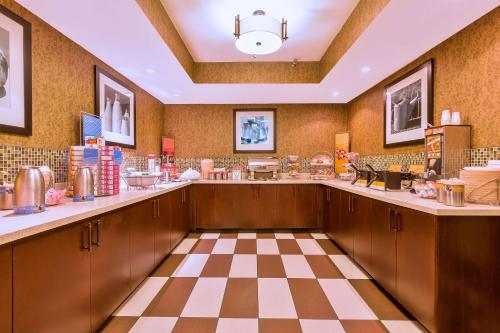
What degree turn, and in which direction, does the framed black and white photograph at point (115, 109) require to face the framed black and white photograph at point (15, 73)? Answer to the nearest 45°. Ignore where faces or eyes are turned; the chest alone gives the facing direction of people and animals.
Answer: approximately 90° to its right

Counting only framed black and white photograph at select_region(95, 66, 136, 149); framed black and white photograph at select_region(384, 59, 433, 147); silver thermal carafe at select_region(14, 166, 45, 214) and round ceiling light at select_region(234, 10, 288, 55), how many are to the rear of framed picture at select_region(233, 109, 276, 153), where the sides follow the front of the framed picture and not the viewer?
0

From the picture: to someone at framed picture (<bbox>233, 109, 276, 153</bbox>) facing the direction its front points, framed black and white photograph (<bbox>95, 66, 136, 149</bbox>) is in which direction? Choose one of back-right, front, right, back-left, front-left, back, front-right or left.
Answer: front-right

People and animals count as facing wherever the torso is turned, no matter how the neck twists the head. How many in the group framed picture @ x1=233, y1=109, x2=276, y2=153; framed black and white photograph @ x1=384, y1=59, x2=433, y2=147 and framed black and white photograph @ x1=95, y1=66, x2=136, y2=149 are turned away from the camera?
0

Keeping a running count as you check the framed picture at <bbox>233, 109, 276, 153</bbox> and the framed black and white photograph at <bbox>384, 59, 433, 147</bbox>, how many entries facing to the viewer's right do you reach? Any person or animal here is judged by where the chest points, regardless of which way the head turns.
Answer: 0

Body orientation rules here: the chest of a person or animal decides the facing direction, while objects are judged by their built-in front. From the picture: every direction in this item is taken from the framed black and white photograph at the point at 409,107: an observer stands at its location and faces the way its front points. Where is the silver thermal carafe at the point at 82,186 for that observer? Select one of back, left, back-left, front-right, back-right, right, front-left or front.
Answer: front

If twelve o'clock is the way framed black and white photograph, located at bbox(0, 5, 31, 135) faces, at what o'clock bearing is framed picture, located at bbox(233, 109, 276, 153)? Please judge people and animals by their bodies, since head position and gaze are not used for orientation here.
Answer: The framed picture is roughly at 10 o'clock from the framed black and white photograph.

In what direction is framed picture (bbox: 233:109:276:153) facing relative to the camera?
toward the camera

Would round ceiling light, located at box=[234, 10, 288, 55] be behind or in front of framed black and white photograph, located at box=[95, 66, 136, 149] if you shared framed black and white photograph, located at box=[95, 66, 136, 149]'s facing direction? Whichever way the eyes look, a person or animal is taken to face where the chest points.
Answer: in front

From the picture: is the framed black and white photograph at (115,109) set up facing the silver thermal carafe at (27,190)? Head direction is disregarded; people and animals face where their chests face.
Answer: no

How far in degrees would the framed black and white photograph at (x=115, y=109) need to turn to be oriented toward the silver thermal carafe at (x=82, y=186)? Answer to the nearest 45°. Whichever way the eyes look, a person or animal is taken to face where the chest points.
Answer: approximately 45° to its right

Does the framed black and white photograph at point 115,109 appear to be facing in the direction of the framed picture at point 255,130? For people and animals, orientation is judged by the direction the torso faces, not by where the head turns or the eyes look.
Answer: no

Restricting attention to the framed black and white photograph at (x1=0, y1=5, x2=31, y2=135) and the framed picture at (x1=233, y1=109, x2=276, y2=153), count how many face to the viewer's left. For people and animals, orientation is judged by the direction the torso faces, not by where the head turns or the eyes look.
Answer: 0

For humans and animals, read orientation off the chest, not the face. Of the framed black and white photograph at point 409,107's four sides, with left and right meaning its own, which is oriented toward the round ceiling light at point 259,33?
front
